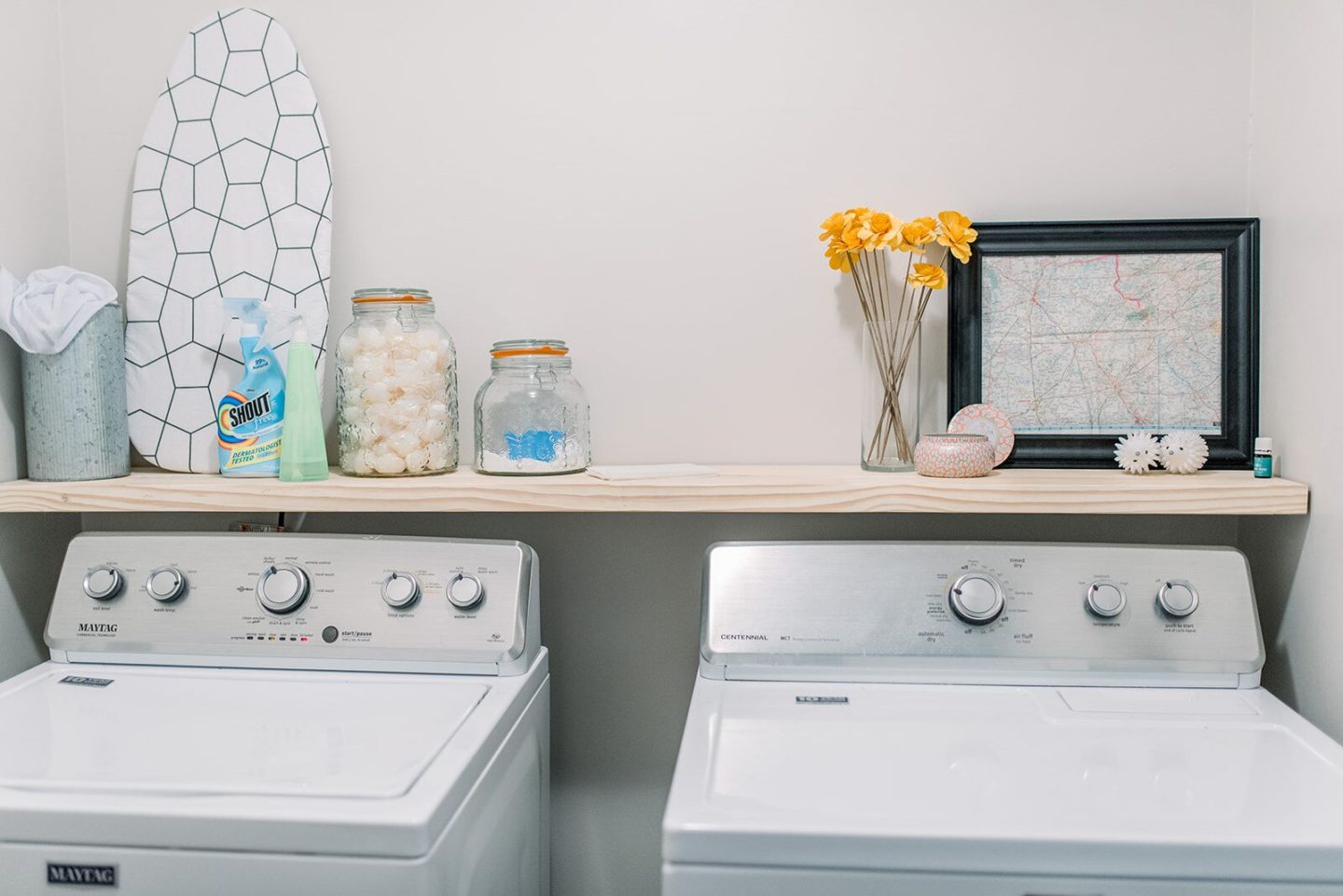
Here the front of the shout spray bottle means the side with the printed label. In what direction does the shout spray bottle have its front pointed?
toward the camera

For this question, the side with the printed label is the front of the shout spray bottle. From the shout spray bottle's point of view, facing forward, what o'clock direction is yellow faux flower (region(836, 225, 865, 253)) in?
The yellow faux flower is roughly at 10 o'clock from the shout spray bottle.

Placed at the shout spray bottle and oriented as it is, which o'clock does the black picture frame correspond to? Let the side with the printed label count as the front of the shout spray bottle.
The black picture frame is roughly at 10 o'clock from the shout spray bottle.

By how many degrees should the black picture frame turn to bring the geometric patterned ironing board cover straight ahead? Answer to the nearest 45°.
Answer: approximately 90° to its right

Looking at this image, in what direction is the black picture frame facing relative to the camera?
toward the camera

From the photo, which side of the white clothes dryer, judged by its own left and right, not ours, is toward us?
front

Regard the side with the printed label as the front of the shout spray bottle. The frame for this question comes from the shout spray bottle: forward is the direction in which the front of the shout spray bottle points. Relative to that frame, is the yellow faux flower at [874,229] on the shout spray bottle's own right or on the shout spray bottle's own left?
on the shout spray bottle's own left
